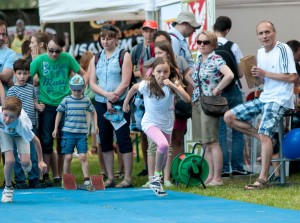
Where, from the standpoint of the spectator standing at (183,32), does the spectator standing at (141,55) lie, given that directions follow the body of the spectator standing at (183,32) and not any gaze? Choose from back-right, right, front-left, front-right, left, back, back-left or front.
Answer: back

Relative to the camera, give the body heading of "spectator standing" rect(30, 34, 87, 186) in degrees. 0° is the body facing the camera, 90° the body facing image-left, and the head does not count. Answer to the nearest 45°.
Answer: approximately 0°

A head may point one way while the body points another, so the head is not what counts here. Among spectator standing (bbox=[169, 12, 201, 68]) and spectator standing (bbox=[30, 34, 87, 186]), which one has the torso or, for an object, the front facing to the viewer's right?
spectator standing (bbox=[169, 12, 201, 68])

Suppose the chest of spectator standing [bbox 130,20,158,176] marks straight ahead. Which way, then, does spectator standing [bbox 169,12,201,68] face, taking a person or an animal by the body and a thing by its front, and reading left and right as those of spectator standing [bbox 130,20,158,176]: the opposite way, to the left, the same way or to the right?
to the left

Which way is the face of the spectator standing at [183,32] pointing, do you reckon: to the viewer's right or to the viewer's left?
to the viewer's right

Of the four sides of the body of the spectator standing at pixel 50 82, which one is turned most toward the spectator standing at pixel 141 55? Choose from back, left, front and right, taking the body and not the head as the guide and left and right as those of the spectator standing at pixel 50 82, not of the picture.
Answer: left
